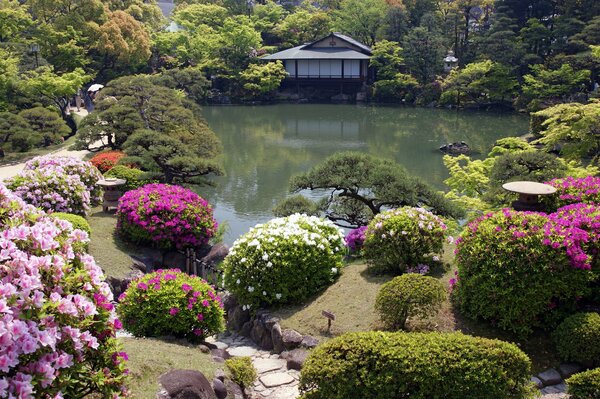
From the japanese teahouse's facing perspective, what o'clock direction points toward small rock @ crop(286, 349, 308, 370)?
The small rock is roughly at 12 o'clock from the japanese teahouse.

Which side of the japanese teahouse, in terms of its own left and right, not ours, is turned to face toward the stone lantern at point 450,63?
left

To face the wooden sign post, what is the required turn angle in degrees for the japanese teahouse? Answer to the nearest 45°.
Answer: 0° — it already faces it

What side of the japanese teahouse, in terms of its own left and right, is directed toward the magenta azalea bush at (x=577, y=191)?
front

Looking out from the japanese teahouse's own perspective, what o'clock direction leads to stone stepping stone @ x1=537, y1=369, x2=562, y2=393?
The stone stepping stone is roughly at 12 o'clock from the japanese teahouse.

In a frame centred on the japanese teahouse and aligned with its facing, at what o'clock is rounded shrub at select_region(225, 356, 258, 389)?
The rounded shrub is roughly at 12 o'clock from the japanese teahouse.

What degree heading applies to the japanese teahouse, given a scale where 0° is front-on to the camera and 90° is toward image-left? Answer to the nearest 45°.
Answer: approximately 0°

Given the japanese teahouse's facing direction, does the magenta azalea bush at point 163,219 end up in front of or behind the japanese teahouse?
in front

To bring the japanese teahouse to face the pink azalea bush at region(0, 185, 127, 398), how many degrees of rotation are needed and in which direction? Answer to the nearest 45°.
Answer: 0° — it already faces it

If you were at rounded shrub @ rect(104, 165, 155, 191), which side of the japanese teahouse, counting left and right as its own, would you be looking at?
front

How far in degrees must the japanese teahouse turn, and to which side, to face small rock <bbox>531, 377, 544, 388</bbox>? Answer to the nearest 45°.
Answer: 0° — it already faces it
